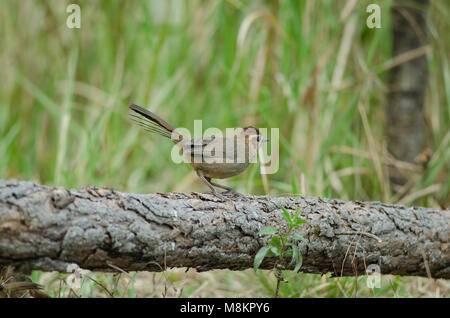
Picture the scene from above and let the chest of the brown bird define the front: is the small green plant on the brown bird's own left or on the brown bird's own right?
on the brown bird's own right

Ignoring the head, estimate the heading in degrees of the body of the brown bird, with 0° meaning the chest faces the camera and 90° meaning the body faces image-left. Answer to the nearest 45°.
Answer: approximately 270°
